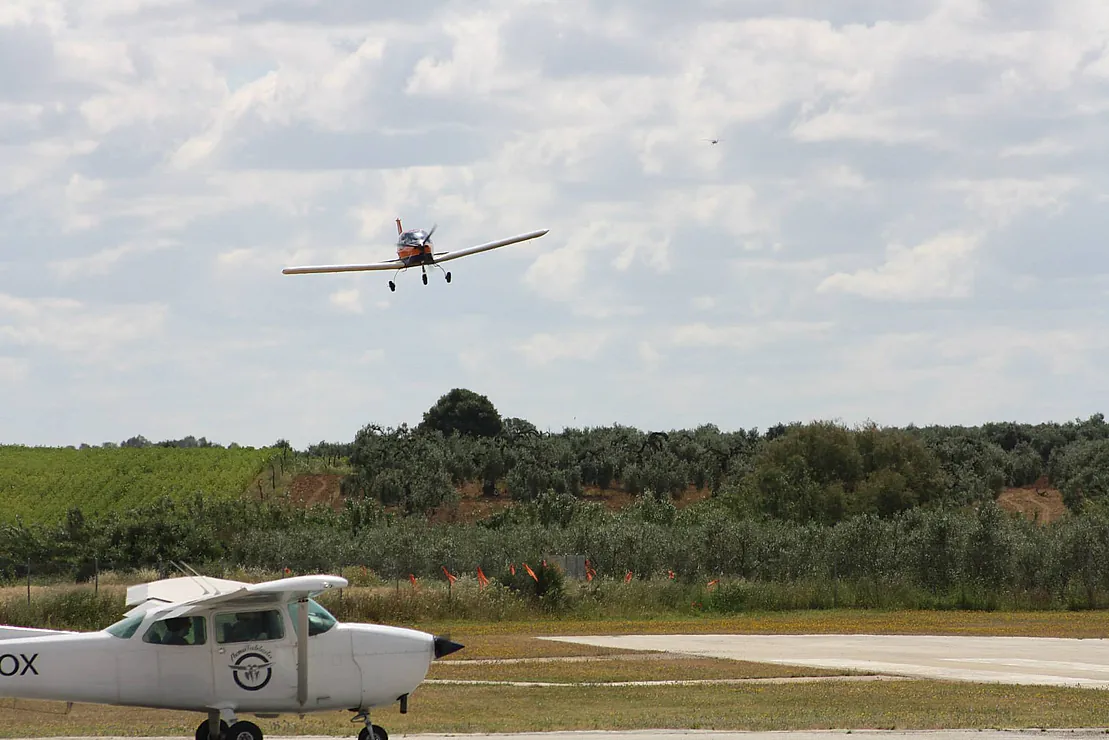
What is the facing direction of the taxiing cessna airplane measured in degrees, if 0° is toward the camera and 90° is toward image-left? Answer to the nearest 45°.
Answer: approximately 270°
